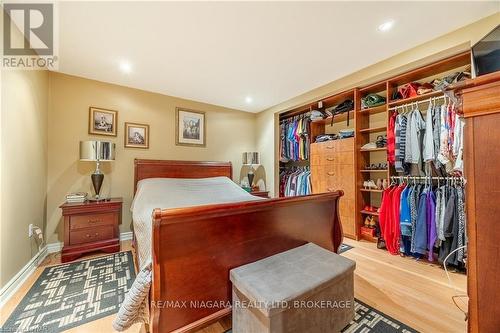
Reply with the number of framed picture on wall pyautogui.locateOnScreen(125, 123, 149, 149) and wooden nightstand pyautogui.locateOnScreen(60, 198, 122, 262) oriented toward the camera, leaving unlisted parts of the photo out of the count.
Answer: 2

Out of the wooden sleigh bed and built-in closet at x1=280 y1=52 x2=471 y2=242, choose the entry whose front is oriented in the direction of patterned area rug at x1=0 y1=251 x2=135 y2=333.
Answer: the built-in closet

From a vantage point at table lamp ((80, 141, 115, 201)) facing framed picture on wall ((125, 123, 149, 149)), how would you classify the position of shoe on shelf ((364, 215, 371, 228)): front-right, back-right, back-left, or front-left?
front-right

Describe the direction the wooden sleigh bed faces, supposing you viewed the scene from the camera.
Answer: facing the viewer and to the right of the viewer

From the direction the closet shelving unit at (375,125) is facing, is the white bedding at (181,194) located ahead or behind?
ahead

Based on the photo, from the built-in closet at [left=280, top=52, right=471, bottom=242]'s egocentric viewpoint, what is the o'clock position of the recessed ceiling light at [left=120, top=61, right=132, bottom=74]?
The recessed ceiling light is roughly at 12 o'clock from the built-in closet.

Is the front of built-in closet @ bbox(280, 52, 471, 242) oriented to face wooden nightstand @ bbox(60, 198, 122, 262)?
yes

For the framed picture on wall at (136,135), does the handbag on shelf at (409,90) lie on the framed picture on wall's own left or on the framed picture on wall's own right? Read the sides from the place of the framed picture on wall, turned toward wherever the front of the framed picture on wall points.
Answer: on the framed picture on wall's own left

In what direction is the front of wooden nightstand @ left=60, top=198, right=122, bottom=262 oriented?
toward the camera

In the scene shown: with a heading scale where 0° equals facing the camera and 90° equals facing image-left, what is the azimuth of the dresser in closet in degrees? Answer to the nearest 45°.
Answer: approximately 45°

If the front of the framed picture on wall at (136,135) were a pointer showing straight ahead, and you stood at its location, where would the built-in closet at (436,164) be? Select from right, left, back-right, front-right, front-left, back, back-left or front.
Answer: front-left

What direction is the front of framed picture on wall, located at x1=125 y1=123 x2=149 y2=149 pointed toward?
toward the camera

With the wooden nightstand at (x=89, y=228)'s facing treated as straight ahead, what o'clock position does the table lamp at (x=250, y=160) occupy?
The table lamp is roughly at 9 o'clock from the wooden nightstand.
